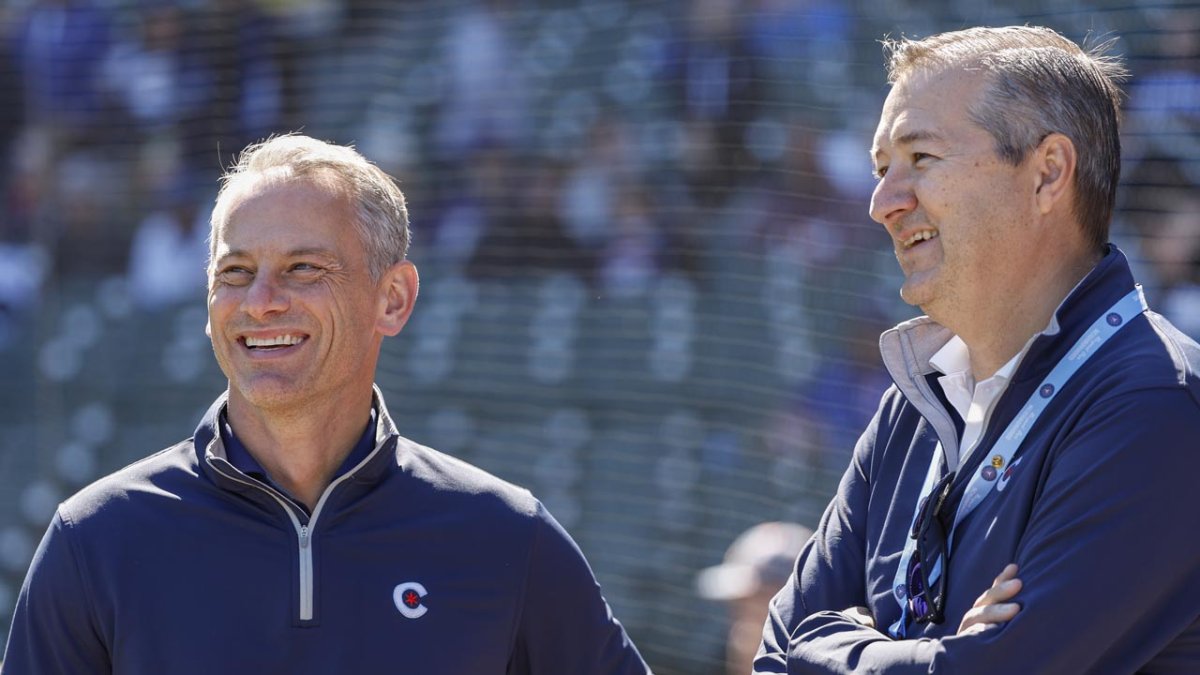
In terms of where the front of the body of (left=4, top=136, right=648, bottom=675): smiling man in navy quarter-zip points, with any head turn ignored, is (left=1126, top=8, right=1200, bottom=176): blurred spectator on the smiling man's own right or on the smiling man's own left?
on the smiling man's own left

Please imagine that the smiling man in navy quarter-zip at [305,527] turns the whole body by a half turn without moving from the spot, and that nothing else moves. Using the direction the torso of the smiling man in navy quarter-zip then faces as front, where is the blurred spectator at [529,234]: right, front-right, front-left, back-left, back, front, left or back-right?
front

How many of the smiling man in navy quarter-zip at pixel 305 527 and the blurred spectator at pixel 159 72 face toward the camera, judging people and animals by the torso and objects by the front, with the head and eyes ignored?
2

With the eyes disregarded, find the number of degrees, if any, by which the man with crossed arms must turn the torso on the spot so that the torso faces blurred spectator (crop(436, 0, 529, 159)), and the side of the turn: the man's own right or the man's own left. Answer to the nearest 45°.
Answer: approximately 90° to the man's own right

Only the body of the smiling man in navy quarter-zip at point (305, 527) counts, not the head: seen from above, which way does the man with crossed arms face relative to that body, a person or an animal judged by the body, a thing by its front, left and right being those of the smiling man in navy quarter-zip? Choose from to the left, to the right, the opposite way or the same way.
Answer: to the right

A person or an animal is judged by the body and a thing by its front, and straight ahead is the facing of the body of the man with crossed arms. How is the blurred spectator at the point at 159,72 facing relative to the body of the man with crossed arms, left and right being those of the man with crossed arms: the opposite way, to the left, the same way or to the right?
to the left

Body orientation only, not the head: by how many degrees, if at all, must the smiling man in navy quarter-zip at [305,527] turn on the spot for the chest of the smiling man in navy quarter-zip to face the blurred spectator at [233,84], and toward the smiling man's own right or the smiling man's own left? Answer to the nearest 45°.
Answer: approximately 180°

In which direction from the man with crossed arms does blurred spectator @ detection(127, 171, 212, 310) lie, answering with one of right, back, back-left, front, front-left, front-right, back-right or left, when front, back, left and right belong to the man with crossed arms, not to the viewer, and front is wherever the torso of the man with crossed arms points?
right

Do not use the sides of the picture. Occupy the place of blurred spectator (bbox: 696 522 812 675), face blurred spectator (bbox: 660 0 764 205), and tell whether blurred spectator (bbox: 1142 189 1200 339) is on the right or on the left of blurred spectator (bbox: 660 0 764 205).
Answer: right

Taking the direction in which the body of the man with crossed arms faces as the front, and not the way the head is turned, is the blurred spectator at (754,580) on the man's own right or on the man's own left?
on the man's own right

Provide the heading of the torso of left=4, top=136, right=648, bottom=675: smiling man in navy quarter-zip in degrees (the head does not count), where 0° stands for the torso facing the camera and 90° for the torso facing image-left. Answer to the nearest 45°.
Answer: approximately 0°

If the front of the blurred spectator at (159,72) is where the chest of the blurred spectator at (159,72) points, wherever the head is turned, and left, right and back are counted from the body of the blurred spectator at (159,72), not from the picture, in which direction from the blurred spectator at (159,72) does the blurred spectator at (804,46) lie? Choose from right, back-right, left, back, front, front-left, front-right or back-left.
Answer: front-left

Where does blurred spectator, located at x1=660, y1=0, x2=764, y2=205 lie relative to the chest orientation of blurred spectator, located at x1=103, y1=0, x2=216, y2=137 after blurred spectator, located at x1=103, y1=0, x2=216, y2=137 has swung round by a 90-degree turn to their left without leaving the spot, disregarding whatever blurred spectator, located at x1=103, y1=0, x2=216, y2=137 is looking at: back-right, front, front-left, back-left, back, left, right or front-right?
front-right

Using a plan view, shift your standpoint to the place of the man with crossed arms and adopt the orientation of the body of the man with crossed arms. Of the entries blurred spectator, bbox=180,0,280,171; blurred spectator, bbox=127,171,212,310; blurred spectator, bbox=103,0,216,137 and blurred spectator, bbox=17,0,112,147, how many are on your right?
4

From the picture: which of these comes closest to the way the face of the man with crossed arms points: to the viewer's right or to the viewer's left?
to the viewer's left

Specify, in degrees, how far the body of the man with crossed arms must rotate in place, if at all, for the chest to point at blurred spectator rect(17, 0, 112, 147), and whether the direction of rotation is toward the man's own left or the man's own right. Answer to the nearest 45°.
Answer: approximately 90° to the man's own right
